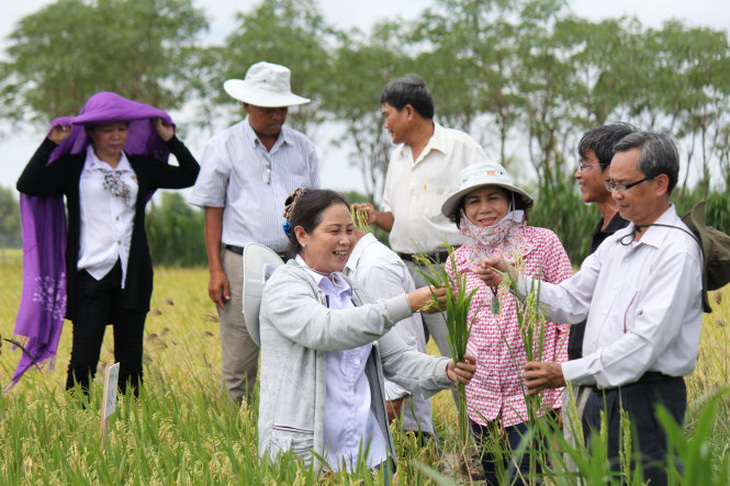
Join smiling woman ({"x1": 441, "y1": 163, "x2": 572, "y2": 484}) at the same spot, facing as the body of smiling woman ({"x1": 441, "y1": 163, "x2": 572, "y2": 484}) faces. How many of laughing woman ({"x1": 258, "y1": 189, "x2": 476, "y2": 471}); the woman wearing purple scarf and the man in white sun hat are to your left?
0

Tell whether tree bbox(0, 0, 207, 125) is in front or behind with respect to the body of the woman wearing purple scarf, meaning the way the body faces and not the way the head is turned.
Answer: behind

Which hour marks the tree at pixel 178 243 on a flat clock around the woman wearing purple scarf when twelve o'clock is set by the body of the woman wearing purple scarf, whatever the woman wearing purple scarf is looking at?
The tree is roughly at 6 o'clock from the woman wearing purple scarf.

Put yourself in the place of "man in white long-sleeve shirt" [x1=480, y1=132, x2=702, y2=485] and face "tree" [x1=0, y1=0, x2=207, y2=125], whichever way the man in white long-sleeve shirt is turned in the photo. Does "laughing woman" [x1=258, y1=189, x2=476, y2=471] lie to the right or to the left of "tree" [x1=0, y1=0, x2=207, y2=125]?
left

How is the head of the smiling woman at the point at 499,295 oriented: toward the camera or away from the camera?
toward the camera

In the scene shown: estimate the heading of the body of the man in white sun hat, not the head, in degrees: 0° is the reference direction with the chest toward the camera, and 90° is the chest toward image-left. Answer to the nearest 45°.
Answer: approximately 315°

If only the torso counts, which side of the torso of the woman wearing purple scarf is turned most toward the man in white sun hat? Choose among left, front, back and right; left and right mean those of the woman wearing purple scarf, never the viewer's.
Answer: left

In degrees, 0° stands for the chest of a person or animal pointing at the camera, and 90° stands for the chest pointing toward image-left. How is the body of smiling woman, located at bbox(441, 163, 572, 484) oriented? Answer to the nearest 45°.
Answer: approximately 0°

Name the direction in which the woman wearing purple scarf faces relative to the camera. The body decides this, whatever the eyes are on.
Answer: toward the camera

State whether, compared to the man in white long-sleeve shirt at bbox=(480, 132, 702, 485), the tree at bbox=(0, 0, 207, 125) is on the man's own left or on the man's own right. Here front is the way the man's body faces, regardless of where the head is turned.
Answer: on the man's own right

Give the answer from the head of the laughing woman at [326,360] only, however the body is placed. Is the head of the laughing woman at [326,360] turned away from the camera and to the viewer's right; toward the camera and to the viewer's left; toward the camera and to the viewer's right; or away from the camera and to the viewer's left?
toward the camera and to the viewer's right

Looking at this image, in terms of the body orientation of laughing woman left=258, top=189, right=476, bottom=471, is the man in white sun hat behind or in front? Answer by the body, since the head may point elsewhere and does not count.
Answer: behind

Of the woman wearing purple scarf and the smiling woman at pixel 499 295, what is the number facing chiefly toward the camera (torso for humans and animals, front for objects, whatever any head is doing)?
2

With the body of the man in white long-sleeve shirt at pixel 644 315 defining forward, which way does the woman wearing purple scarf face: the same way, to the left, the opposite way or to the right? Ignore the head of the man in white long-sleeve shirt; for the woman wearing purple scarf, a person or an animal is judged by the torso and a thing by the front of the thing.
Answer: to the left

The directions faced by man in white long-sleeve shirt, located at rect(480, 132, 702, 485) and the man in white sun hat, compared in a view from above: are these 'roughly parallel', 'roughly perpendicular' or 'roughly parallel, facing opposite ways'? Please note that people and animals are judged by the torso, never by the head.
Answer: roughly perpendicular

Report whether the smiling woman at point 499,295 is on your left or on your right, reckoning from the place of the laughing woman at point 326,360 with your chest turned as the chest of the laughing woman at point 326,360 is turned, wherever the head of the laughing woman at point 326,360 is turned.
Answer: on your left

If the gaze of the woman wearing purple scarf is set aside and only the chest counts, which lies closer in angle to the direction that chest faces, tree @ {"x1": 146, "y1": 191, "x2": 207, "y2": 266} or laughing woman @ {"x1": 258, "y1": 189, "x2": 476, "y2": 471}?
the laughing woman

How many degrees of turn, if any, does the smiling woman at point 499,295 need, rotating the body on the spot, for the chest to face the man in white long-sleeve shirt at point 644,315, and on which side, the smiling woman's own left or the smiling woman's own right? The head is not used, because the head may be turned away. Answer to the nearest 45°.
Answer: approximately 45° to the smiling woman's own left
